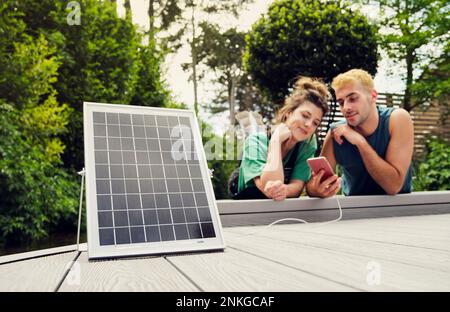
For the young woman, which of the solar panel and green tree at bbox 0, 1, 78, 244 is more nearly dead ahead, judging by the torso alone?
the solar panel

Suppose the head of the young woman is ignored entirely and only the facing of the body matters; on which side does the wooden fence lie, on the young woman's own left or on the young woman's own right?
on the young woman's own left

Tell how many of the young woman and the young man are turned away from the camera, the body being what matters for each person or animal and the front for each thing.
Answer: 0

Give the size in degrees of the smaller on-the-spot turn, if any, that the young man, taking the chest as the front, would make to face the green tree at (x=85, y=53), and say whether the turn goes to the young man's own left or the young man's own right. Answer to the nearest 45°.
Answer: approximately 90° to the young man's own right

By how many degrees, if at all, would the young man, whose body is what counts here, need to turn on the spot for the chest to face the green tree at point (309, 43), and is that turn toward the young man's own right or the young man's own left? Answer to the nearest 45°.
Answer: approximately 135° to the young man's own right

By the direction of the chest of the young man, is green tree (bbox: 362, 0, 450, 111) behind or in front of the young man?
behind

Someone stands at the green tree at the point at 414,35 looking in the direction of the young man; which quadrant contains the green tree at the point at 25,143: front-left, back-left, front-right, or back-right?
front-right

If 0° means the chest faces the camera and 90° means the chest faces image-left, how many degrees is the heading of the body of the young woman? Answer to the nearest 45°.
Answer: approximately 315°
